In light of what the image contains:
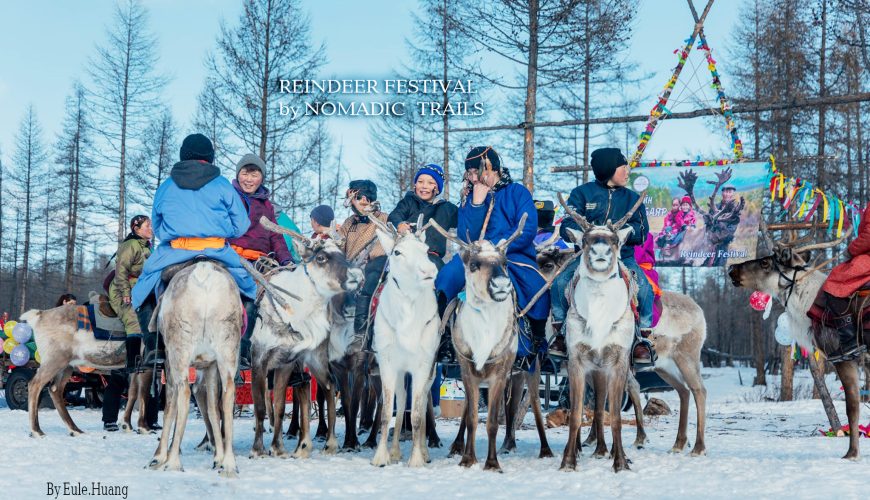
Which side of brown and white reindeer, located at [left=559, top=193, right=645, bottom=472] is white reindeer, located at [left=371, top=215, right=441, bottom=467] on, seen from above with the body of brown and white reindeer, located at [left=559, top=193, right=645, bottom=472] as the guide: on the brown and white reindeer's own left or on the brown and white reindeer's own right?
on the brown and white reindeer's own right

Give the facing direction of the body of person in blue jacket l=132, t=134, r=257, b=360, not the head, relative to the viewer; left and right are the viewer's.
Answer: facing away from the viewer

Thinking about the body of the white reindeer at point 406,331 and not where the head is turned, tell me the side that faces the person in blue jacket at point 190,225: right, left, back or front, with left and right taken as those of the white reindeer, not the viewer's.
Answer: right

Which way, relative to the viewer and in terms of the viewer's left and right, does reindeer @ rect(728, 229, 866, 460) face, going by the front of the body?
facing to the left of the viewer

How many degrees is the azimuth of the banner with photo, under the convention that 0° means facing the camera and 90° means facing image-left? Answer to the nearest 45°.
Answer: approximately 0°

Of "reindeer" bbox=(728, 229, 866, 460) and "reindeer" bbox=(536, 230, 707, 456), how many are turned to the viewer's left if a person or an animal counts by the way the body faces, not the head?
2

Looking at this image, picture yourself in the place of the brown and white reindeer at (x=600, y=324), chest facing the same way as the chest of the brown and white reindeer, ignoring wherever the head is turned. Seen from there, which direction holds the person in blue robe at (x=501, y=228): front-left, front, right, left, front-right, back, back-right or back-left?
back-right

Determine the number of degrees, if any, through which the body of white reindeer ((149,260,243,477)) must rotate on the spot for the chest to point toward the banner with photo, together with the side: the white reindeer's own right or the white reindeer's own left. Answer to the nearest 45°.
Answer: approximately 45° to the white reindeer's own right

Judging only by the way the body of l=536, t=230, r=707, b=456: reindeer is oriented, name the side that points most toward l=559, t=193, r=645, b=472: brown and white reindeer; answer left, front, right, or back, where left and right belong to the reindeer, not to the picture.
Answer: left

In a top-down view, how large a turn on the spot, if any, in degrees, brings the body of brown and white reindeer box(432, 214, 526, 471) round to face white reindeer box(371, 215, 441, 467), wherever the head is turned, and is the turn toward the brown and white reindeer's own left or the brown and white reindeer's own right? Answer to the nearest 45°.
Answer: approximately 90° to the brown and white reindeer's own right
